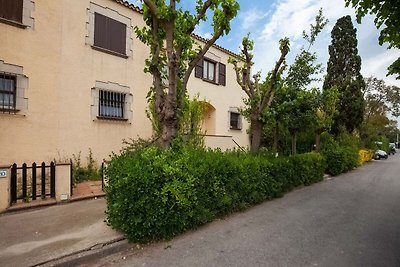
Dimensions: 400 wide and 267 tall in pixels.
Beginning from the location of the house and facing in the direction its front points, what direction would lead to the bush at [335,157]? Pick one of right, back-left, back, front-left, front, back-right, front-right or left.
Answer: front-left

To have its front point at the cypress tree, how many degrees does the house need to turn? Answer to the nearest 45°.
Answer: approximately 45° to its left

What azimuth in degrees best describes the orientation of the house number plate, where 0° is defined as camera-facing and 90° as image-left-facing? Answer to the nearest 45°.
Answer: approximately 0°

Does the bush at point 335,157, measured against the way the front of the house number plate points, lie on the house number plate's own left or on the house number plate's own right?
on the house number plate's own left

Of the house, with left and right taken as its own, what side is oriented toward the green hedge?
front

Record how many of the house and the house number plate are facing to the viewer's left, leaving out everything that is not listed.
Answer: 0

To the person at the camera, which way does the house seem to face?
facing the viewer and to the right of the viewer

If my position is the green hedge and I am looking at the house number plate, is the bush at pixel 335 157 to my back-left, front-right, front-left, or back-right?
back-right

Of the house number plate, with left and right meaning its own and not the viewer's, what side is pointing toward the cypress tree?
left

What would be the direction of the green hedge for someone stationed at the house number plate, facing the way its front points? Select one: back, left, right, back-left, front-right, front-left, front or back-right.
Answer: front-left
